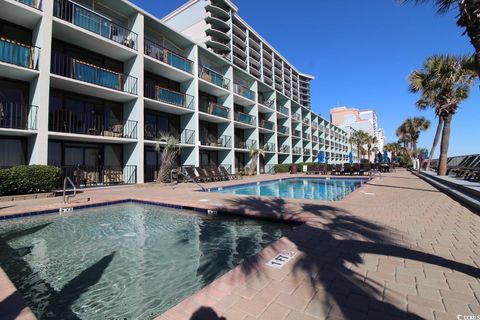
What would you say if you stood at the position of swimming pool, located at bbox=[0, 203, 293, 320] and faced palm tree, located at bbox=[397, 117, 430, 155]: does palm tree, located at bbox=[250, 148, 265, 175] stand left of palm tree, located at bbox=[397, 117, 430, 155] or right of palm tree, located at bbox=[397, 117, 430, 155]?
left

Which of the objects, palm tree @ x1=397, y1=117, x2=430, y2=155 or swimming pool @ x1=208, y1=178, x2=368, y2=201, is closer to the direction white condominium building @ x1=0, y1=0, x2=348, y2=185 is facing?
the swimming pool

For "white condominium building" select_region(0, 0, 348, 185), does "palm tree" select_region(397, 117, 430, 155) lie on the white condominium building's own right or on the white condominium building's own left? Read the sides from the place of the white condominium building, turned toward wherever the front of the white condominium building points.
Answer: on the white condominium building's own left

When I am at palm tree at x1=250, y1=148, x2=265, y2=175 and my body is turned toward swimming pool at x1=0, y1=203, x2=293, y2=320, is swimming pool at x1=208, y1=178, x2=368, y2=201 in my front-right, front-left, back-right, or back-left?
front-left

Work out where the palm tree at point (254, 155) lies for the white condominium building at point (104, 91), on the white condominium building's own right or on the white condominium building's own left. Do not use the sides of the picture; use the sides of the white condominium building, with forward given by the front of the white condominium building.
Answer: on the white condominium building's own left

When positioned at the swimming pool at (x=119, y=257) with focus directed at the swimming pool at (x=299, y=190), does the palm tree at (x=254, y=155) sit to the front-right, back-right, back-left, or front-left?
front-left

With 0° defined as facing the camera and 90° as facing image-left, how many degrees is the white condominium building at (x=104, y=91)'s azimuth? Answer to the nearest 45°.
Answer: approximately 315°

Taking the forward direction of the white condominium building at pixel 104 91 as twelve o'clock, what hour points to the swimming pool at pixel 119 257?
The swimming pool is roughly at 1 o'clock from the white condominium building.
